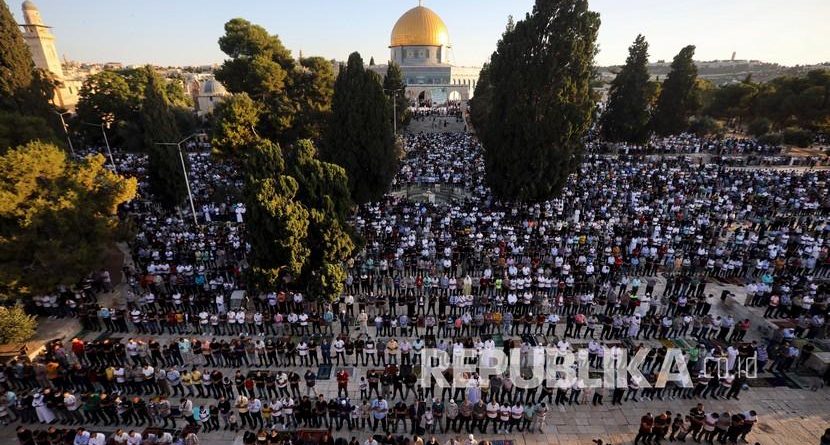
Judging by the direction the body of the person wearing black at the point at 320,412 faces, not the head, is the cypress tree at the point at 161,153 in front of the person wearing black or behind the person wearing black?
behind

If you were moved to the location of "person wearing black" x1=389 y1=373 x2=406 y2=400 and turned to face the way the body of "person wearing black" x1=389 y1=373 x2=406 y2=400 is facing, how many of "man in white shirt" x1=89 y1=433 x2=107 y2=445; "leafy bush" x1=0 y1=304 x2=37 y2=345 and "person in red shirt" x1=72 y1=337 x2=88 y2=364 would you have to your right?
3

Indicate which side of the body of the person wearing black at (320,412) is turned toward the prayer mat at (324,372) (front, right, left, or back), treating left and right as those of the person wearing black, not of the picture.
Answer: back

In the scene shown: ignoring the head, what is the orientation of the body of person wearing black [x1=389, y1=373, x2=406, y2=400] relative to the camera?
toward the camera

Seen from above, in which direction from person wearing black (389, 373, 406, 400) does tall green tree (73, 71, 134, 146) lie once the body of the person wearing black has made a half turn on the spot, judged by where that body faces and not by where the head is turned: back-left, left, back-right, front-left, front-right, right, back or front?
front-left

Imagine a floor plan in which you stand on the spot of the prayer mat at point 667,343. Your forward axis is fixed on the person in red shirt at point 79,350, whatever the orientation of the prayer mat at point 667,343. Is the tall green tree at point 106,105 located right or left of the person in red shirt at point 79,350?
right

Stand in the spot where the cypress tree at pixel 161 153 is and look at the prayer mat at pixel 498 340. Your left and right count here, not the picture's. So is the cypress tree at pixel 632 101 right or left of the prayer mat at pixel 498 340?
left

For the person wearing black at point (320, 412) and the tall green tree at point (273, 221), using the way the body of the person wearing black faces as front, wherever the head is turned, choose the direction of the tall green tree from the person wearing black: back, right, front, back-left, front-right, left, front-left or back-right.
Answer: back

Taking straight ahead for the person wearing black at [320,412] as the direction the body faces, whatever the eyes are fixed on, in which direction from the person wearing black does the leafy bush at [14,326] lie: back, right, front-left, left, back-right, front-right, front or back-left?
back-right

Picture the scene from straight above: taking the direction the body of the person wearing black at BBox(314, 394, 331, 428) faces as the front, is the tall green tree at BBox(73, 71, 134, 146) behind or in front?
behind

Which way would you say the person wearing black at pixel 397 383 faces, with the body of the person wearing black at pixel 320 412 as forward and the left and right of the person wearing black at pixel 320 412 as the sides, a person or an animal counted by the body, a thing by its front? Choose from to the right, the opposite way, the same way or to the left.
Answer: the same way

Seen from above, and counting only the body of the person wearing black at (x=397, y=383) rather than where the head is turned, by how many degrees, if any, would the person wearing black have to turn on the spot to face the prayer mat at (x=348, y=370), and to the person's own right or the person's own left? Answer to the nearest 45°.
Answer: approximately 135° to the person's own right

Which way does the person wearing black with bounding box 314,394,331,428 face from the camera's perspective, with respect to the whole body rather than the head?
toward the camera

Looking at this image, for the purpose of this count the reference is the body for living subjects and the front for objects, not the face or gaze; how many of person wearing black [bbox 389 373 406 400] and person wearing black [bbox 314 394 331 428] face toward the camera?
2

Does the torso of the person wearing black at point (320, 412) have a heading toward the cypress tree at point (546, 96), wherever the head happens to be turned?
no

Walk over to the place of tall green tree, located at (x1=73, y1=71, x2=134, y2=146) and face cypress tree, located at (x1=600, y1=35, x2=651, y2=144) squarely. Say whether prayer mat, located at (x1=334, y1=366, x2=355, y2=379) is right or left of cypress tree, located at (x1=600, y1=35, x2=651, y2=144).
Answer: right

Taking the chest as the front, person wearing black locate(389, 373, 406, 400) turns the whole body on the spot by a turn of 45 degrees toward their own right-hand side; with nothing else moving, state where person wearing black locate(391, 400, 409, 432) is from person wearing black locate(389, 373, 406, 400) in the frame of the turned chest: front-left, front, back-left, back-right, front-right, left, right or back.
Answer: front-left

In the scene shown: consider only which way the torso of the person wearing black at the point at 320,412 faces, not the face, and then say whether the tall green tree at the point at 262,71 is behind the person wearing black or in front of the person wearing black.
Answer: behind

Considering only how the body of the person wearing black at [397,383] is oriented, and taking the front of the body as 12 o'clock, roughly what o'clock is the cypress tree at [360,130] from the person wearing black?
The cypress tree is roughly at 6 o'clock from the person wearing black.
